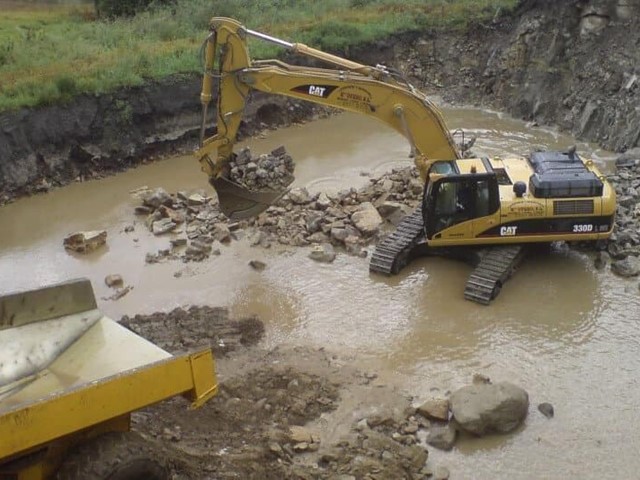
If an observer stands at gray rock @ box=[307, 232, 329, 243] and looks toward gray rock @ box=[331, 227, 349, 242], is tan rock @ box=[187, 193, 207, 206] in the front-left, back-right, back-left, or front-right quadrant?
back-left

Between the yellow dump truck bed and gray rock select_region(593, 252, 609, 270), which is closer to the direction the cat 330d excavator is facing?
the yellow dump truck bed

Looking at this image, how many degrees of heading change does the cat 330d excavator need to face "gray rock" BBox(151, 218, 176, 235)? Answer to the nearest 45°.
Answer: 0° — it already faces it

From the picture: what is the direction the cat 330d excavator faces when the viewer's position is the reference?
facing to the left of the viewer

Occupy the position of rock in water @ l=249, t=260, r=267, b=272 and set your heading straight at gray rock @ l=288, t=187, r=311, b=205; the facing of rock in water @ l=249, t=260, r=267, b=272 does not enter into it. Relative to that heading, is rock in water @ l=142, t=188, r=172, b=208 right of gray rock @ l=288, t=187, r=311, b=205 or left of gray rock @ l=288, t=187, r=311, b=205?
left

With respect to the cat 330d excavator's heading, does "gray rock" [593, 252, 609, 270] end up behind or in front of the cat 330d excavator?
behind

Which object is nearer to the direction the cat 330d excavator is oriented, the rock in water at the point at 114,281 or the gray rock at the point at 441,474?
the rock in water

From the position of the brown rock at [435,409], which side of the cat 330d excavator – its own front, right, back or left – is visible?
left

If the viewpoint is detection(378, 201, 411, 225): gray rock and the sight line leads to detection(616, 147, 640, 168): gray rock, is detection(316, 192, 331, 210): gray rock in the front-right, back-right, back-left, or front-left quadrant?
back-left

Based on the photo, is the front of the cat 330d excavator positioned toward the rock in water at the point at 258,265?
yes
